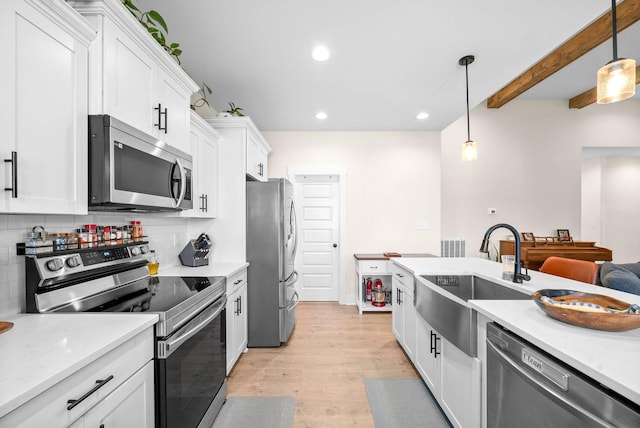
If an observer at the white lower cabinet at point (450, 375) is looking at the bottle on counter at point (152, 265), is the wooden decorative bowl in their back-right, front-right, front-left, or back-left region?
back-left

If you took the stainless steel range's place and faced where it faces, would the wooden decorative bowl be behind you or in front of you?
in front

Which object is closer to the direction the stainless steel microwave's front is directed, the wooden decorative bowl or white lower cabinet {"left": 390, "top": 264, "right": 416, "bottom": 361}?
the wooden decorative bowl

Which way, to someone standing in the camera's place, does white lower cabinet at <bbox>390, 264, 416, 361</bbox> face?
facing to the left of the viewer

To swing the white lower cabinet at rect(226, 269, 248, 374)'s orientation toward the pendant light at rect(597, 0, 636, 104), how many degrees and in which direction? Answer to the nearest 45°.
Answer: approximately 45° to its right

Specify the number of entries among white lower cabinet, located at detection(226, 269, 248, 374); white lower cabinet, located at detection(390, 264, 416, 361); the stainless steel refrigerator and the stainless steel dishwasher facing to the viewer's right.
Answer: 2

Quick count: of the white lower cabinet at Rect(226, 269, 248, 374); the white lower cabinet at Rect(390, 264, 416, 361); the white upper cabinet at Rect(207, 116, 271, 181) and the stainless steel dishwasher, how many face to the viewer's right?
2

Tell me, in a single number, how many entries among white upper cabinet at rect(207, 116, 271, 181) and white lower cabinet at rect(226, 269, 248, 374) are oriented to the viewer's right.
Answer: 2

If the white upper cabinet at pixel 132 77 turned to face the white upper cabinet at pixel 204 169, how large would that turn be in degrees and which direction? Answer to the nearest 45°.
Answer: approximately 90° to its left

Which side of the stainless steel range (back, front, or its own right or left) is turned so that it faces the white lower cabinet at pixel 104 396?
right

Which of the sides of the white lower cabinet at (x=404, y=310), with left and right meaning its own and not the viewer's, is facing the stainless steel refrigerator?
front

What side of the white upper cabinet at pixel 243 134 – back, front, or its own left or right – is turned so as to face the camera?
right
